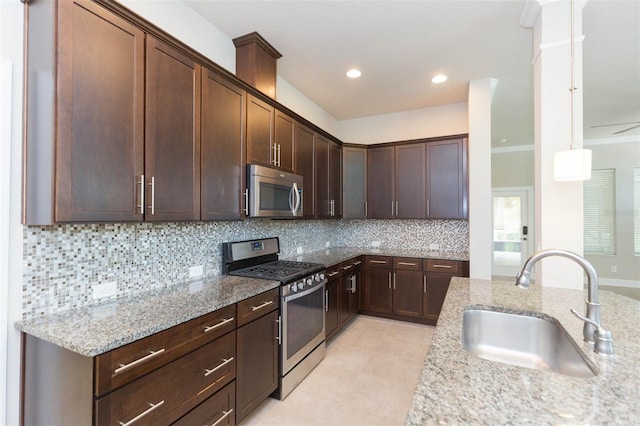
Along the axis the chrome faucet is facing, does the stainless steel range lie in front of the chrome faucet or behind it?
in front

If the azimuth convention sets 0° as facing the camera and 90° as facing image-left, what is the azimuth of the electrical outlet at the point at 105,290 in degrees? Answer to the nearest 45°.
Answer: approximately 315°

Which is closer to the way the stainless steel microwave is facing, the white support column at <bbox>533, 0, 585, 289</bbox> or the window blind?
the white support column

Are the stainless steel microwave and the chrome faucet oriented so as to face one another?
yes

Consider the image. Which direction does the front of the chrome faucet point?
to the viewer's left

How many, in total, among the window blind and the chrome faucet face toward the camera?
1

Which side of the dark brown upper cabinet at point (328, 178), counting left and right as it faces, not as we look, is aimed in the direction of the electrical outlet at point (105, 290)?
right

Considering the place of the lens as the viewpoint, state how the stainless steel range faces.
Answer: facing the viewer and to the right of the viewer

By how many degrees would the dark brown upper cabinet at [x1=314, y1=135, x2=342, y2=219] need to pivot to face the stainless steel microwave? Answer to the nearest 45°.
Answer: approximately 45° to its right

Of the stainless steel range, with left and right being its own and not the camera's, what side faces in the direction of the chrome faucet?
front

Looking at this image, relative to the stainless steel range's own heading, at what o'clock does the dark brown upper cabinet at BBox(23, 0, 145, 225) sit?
The dark brown upper cabinet is roughly at 3 o'clock from the stainless steel range.

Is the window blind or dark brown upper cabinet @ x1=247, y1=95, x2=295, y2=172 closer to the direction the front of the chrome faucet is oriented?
the dark brown upper cabinet

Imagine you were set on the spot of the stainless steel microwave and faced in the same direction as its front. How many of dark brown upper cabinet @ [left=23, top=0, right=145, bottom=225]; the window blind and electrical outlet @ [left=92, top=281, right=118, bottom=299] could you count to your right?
2

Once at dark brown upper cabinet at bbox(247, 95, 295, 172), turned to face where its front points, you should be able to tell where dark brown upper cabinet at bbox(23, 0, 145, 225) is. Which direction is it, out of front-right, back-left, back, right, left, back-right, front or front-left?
right

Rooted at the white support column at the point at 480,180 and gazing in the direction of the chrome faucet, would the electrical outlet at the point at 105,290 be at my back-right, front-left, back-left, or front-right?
front-right
